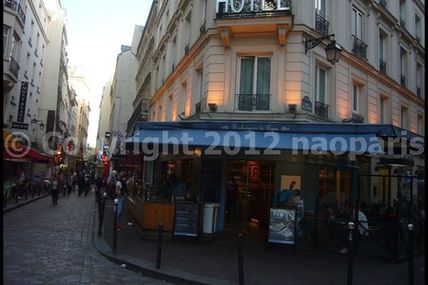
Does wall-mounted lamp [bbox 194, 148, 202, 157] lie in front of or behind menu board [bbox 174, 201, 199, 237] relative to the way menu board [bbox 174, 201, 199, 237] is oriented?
behind

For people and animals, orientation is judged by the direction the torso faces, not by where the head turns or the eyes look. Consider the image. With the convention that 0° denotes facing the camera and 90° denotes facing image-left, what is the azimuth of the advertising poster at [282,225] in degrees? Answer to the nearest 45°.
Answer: approximately 0°

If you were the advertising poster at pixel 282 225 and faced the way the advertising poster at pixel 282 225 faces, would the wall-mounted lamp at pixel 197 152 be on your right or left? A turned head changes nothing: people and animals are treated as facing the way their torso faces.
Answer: on your right

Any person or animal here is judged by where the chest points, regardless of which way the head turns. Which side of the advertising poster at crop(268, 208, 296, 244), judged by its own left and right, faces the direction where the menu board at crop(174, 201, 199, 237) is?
right

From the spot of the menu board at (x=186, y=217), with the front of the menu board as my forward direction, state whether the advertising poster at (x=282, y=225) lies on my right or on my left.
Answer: on my left

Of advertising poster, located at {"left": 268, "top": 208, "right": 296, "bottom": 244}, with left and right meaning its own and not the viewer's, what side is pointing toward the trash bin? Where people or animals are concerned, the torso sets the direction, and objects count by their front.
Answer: right

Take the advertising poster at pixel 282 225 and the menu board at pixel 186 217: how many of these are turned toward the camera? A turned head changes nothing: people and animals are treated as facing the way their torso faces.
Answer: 2
